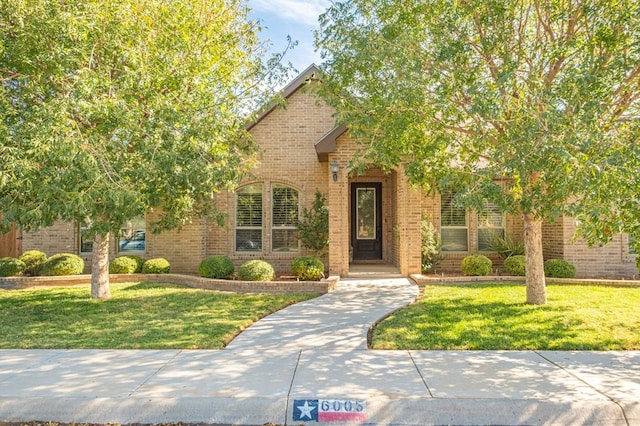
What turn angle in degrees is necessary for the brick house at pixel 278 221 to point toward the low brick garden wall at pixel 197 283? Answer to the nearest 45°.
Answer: approximately 45° to its right

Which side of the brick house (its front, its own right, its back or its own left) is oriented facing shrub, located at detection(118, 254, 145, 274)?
right

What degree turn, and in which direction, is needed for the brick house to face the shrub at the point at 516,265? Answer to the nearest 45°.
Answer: approximately 90° to its left

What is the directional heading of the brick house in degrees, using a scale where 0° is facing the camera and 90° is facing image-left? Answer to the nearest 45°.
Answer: approximately 0°

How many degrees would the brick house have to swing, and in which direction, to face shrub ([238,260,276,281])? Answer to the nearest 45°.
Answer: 0° — it already faces it

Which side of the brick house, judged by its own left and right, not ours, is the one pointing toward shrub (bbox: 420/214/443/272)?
front

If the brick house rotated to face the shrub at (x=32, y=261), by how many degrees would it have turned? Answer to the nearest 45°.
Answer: approximately 90° to its right
